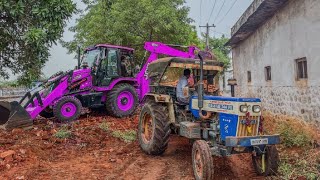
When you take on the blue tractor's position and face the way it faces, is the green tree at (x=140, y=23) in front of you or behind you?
behind

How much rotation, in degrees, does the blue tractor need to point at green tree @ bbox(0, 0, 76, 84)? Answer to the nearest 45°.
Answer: approximately 135° to its right

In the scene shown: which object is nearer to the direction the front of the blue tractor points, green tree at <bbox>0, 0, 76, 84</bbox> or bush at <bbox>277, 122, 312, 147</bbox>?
the bush

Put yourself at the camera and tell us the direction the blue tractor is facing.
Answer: facing the viewer and to the right of the viewer

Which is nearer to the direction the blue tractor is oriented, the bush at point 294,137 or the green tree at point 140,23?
the bush

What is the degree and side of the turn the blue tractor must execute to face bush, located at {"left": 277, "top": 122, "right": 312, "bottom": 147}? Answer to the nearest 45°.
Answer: approximately 90° to its left
